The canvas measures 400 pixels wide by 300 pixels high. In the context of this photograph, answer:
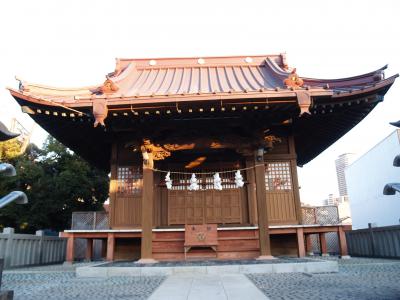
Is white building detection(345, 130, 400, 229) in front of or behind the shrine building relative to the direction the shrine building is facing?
behind

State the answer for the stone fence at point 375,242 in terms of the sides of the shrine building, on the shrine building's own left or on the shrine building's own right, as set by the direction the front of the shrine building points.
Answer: on the shrine building's own left

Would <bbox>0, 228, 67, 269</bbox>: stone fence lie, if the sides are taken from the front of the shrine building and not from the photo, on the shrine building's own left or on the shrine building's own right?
on the shrine building's own right

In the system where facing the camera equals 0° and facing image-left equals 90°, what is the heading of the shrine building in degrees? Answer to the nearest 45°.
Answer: approximately 0°

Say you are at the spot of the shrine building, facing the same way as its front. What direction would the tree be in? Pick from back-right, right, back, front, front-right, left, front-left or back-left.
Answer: back-right
